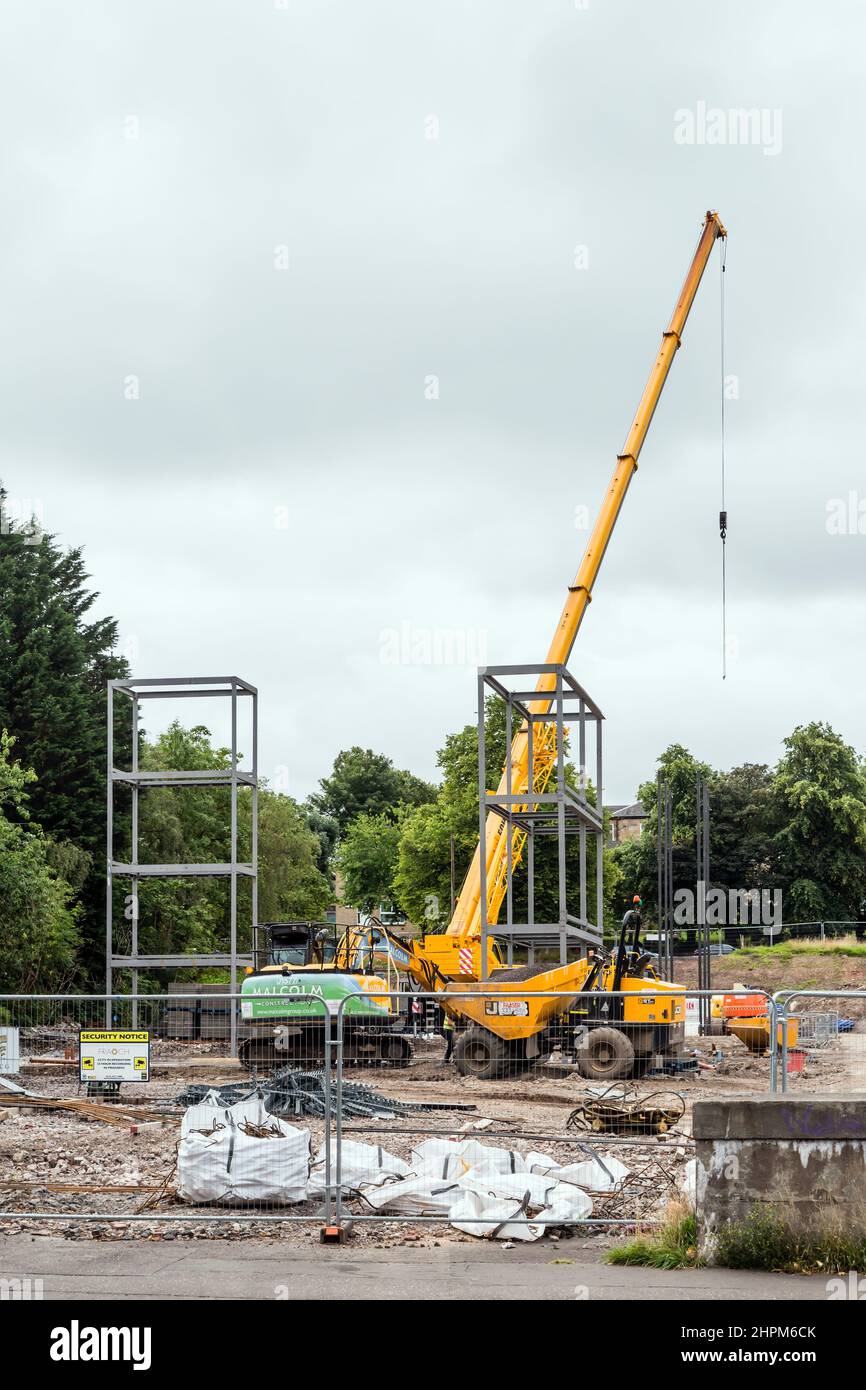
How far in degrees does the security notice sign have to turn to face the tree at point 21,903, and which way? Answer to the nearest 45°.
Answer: approximately 180°

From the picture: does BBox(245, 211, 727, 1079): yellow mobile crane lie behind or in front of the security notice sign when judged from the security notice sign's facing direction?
behind
